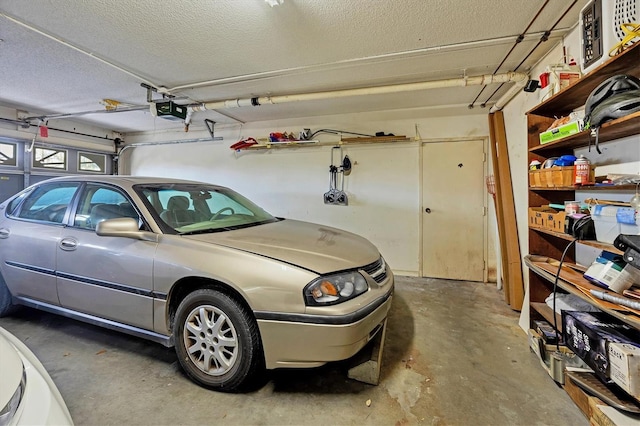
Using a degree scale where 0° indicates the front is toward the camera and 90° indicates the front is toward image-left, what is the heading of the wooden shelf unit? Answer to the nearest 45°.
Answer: approximately 45°

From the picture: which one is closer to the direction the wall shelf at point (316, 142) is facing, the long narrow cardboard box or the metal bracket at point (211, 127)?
the long narrow cardboard box

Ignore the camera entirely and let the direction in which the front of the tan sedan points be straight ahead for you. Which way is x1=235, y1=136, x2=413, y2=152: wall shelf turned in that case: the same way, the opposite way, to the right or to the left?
to the right

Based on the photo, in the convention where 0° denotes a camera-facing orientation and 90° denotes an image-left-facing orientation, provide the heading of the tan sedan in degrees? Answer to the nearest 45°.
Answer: approximately 315°

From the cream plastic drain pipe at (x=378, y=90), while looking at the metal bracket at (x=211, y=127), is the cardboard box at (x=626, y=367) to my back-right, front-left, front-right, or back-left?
back-left

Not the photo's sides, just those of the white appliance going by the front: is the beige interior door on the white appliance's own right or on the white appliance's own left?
on the white appliance's own right

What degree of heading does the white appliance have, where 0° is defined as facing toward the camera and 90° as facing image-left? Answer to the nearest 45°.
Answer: approximately 45°

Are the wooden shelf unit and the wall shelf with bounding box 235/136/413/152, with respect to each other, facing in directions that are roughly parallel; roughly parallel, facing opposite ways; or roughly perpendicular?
roughly perpendicular

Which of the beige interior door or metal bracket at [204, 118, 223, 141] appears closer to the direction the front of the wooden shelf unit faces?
the metal bracket

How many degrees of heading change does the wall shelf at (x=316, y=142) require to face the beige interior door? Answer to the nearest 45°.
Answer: approximately 90° to its left

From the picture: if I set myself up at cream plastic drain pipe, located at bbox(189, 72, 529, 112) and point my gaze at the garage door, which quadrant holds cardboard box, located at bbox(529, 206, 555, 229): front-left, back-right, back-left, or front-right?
back-left
